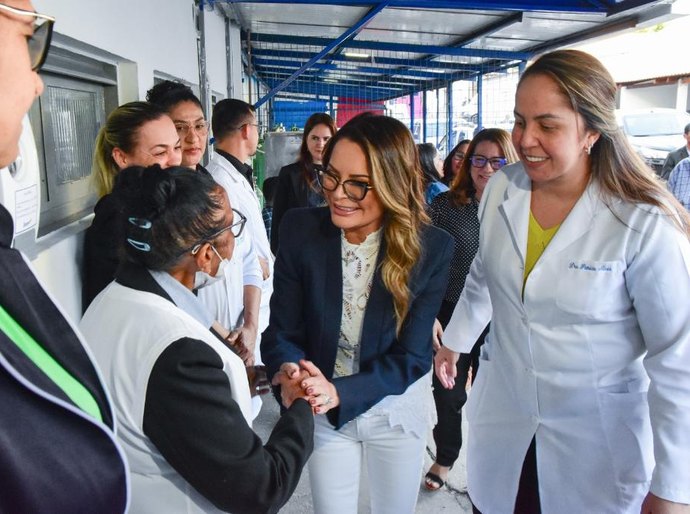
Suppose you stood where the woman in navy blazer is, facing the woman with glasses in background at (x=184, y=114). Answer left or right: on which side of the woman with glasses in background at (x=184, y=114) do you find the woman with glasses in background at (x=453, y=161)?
right

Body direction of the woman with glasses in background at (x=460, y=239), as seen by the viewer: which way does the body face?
toward the camera

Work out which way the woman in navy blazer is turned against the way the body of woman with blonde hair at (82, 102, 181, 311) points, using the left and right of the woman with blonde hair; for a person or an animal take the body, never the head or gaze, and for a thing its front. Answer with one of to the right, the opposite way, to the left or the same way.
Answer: to the right

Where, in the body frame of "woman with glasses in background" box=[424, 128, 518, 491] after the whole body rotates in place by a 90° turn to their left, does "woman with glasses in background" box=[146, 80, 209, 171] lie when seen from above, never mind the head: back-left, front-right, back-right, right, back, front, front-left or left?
back

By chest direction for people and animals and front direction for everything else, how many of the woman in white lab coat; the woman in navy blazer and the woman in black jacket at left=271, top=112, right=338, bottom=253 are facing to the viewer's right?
0

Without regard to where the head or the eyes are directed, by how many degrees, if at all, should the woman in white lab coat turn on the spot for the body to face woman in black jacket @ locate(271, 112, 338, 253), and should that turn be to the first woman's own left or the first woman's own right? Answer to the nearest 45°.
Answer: approximately 90° to the first woman's own right

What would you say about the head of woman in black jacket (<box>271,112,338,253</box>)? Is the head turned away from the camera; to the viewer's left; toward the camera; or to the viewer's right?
toward the camera

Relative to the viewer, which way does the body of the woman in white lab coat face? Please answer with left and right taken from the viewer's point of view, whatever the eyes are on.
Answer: facing the viewer and to the left of the viewer

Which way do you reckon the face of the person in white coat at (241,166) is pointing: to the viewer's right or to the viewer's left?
to the viewer's right

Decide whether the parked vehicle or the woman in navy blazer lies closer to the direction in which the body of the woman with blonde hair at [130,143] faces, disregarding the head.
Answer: the woman in navy blazer

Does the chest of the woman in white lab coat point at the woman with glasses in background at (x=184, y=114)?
no

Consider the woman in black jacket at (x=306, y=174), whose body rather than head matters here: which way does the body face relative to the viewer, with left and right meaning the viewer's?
facing the viewer

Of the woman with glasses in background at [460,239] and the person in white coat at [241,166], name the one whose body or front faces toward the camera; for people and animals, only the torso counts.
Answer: the woman with glasses in background

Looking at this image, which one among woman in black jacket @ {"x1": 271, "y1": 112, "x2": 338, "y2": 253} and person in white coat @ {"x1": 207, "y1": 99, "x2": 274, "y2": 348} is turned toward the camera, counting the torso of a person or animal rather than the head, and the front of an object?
the woman in black jacket

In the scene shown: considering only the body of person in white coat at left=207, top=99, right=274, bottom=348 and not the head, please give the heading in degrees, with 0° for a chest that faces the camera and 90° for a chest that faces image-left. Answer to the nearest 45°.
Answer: approximately 270°

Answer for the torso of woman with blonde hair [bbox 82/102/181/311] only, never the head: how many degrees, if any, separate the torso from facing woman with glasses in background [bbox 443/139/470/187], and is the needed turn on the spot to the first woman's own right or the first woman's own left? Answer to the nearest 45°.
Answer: approximately 90° to the first woman's own left

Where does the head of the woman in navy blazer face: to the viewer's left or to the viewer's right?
to the viewer's left

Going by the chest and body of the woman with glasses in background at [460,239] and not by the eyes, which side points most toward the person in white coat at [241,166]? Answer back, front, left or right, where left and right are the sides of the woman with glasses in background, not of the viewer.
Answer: right
